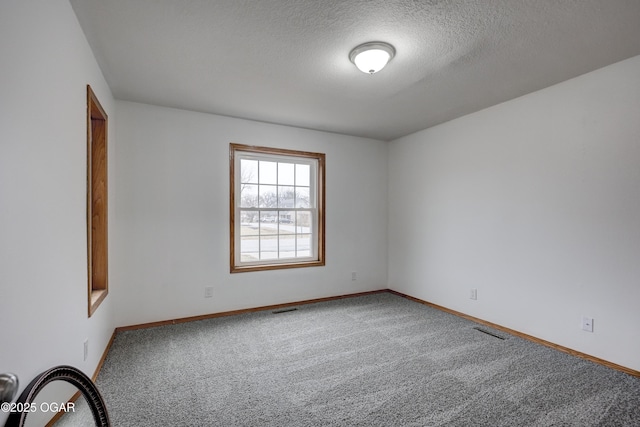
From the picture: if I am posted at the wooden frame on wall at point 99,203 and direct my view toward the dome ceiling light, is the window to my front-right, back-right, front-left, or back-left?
front-left

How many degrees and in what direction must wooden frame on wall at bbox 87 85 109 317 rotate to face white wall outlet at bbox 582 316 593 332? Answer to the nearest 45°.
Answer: approximately 45° to its right

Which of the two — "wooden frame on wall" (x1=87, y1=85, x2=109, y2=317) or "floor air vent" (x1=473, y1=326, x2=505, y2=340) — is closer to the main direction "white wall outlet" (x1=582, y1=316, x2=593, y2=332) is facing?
the wooden frame on wall

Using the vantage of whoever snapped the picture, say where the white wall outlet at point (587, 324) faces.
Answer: facing the viewer and to the left of the viewer

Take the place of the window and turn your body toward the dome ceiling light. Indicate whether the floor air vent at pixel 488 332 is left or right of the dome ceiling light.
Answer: left

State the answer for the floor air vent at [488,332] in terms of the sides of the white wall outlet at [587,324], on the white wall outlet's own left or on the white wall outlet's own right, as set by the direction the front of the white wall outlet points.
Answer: on the white wall outlet's own right

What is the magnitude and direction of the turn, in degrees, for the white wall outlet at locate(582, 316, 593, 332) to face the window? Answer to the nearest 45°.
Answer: approximately 45° to its right

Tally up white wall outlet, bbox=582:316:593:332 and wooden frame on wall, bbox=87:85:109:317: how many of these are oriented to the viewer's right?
1

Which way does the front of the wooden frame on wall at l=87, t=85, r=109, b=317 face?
to the viewer's right

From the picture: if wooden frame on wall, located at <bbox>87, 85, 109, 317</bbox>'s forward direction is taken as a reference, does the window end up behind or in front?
in front

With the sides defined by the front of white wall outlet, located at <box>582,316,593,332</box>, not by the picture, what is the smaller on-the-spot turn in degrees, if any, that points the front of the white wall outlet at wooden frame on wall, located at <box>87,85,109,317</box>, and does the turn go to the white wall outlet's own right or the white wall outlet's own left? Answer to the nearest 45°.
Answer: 0° — it already faces it
